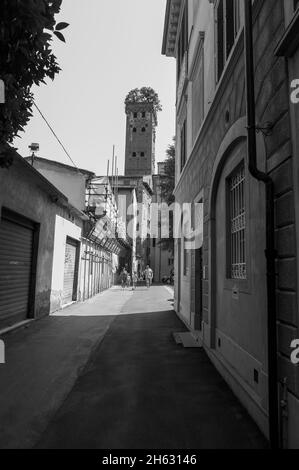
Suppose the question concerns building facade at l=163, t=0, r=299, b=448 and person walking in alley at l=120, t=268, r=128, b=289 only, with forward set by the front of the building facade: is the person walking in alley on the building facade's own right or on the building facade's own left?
on the building facade's own right

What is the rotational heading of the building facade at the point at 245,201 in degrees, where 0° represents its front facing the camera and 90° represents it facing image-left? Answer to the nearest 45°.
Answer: approximately 90°

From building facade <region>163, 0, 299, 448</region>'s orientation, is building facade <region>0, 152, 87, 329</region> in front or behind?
in front

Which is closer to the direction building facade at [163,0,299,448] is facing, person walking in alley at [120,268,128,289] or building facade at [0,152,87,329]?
the building facade
